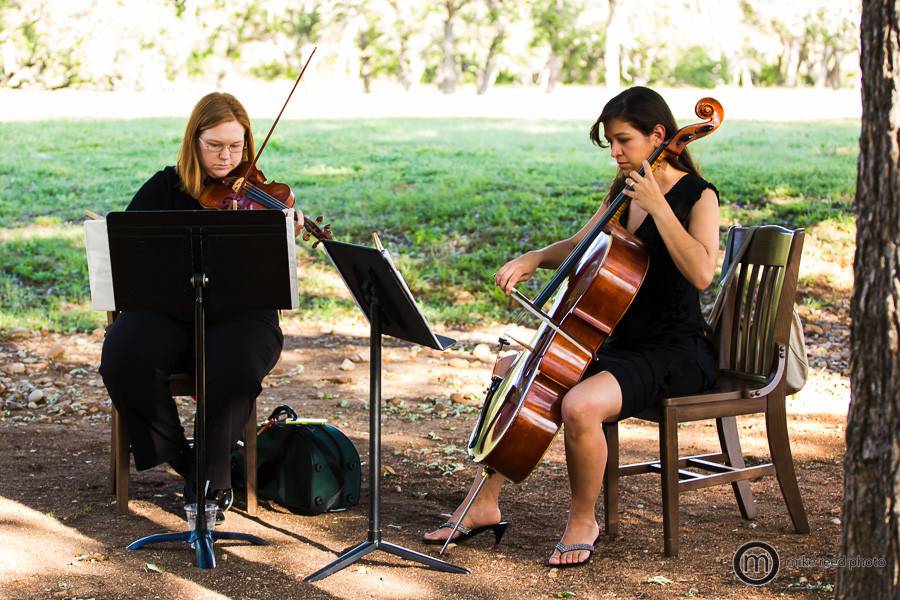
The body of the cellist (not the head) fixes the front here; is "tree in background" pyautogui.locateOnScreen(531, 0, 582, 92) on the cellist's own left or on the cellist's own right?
on the cellist's own right

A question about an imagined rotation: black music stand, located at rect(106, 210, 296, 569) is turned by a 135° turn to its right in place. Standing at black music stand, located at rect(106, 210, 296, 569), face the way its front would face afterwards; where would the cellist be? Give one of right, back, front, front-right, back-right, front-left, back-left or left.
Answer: front-left

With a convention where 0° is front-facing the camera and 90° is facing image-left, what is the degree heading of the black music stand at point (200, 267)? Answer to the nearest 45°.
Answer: approximately 180°

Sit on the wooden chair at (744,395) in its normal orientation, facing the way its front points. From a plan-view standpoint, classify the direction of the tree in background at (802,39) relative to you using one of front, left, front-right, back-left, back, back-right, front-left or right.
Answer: back-right

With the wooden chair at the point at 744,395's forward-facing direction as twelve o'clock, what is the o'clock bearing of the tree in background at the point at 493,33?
The tree in background is roughly at 4 o'clock from the wooden chair.

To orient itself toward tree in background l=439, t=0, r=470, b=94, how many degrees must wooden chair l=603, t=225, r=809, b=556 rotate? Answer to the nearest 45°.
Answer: approximately 135° to its right

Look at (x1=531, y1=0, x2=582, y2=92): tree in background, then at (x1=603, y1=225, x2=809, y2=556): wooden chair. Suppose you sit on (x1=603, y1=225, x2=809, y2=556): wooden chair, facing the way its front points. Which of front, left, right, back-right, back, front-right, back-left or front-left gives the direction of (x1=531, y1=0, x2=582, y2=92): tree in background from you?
back-right

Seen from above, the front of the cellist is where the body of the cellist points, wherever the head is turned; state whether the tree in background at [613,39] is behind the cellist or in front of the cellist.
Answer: behind

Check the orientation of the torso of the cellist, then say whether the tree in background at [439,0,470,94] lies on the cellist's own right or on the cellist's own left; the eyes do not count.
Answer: on the cellist's own right

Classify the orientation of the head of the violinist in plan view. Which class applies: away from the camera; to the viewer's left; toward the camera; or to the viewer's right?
toward the camera

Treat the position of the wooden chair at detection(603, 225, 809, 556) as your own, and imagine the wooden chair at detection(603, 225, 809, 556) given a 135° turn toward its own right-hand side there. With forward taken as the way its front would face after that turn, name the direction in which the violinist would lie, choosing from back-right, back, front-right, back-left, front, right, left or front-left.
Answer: left

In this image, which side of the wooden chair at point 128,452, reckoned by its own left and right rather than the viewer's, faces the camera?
front

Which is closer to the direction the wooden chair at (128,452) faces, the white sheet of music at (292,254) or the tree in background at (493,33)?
the white sheet of music

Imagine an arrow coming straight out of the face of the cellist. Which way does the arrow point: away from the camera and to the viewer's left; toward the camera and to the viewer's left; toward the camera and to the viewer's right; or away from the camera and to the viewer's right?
toward the camera and to the viewer's left

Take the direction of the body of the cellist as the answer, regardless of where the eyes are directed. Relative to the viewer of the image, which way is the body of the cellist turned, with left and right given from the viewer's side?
facing the viewer and to the left of the viewer

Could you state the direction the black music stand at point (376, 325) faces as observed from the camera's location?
facing away from the viewer and to the right of the viewer

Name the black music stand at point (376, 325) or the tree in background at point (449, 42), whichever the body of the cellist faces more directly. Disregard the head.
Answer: the black music stand

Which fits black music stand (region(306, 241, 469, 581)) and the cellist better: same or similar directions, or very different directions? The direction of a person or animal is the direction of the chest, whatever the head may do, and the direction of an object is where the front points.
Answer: very different directions
